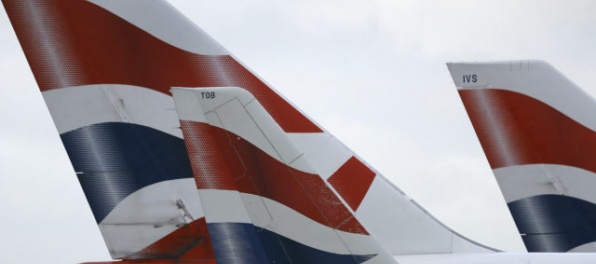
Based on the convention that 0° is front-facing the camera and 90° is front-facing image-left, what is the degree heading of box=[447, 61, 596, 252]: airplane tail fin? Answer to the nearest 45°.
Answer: approximately 270°

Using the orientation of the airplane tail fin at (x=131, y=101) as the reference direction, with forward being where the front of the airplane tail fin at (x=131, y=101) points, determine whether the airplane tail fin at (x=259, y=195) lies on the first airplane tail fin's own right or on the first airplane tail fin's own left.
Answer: on the first airplane tail fin's own right

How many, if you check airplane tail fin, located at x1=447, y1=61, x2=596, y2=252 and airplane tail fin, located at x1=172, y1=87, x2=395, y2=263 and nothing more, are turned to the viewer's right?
2

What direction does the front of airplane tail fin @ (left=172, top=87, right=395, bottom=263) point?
to the viewer's right

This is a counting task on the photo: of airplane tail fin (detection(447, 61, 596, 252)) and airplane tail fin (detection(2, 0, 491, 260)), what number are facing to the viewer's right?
2

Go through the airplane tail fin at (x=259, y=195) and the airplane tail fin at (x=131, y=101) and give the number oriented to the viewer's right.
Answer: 2

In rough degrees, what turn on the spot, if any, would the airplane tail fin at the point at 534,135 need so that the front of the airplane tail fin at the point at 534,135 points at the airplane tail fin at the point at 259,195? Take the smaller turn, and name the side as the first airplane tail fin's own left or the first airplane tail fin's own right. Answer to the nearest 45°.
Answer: approximately 135° to the first airplane tail fin's own right

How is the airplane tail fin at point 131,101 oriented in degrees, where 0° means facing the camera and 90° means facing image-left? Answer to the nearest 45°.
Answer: approximately 270°

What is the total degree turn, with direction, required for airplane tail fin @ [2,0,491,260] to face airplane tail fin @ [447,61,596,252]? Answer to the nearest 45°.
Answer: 0° — it already faces it
